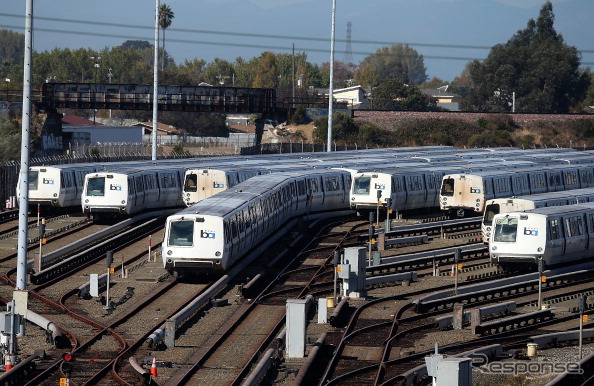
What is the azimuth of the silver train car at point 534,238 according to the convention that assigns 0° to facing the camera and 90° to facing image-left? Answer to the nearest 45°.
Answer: approximately 45°

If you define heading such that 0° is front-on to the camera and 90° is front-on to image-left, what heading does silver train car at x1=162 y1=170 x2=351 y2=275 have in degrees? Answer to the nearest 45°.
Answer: approximately 45°

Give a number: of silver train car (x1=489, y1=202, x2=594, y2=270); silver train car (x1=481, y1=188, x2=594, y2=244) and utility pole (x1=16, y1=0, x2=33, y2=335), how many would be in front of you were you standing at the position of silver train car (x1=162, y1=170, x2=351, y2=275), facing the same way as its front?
1

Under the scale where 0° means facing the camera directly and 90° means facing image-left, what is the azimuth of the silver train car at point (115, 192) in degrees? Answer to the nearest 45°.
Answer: approximately 45°

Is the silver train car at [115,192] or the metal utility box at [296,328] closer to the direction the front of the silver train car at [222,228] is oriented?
the metal utility box
